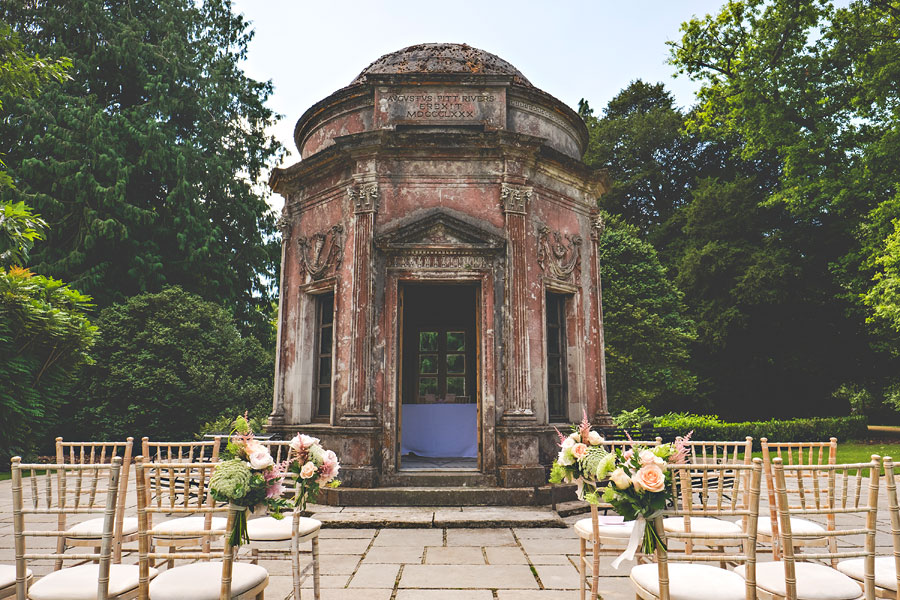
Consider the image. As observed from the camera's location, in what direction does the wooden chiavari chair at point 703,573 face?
facing away from the viewer and to the left of the viewer

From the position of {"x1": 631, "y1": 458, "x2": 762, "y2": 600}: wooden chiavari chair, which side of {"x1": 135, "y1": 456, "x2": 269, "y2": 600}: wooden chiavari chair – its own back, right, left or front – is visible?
right

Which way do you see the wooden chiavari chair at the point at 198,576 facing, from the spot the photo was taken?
facing away from the viewer and to the right of the viewer

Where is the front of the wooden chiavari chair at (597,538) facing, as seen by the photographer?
facing away from the viewer and to the left of the viewer

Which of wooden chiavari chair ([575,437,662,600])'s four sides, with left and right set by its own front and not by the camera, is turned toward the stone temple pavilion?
front

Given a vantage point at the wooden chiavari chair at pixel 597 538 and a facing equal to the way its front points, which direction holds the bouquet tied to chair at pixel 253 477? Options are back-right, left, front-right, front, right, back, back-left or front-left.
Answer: left

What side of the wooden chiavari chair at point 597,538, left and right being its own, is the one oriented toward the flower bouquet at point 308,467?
left

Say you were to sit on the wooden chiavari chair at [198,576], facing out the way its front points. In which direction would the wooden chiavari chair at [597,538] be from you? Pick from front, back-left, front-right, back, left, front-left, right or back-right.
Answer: front-right

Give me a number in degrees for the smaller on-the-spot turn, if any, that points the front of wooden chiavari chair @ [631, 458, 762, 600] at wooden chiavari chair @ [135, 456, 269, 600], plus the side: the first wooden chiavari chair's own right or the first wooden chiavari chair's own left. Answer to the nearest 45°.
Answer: approximately 45° to the first wooden chiavari chair's own left

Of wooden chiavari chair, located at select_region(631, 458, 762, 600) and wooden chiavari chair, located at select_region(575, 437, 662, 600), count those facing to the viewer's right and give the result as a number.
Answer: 0

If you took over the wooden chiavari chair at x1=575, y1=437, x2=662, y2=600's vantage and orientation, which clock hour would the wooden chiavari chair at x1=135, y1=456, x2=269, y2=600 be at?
the wooden chiavari chair at x1=135, y1=456, x2=269, y2=600 is roughly at 9 o'clock from the wooden chiavari chair at x1=575, y1=437, x2=662, y2=600.

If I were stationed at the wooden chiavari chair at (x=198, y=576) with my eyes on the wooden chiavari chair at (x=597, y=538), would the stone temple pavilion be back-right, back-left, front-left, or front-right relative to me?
front-left
